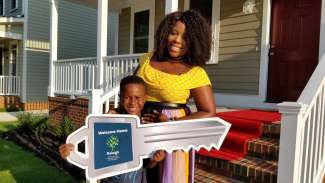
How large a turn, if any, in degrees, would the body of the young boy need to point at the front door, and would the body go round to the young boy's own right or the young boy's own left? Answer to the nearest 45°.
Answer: approximately 135° to the young boy's own left

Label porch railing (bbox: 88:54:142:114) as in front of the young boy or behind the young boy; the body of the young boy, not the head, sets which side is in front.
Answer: behind

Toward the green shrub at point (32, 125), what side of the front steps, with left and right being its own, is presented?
right

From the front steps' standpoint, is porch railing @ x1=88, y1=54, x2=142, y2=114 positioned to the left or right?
on its right

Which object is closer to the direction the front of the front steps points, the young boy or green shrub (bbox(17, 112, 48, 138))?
the young boy

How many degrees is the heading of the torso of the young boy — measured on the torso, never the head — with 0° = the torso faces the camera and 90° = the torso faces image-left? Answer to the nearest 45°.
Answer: approximately 0°

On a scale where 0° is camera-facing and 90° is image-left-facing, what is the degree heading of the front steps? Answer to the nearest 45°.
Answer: approximately 45°

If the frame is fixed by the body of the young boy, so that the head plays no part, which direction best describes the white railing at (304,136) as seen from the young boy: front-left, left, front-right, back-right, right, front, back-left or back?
back-left

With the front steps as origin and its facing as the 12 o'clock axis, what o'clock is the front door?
The front door is roughly at 5 o'clock from the front steps.
